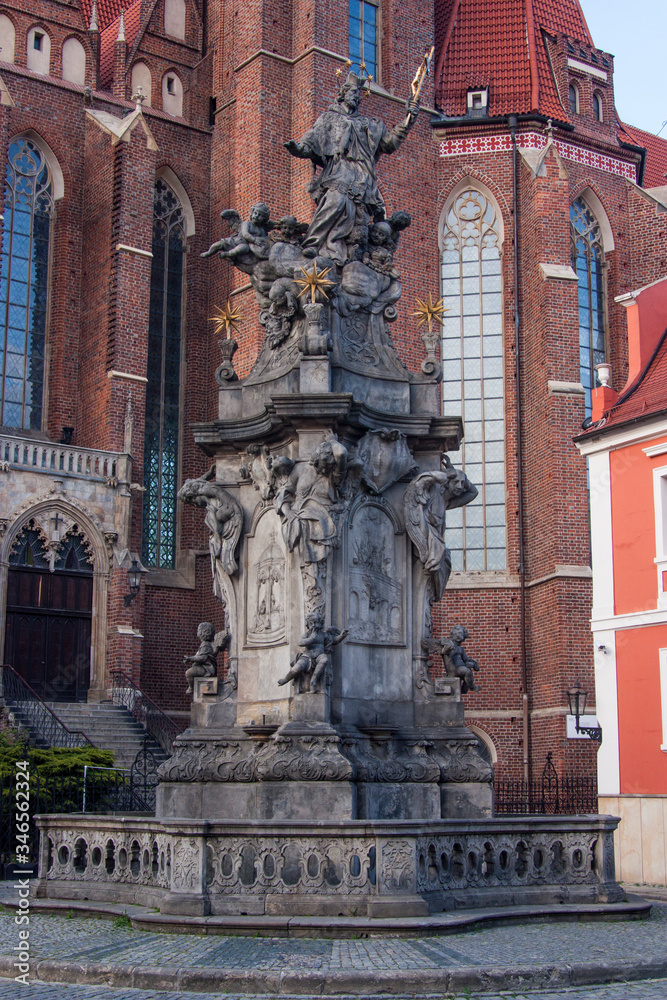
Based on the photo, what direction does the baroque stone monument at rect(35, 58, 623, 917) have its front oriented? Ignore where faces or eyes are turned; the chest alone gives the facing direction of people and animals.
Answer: toward the camera

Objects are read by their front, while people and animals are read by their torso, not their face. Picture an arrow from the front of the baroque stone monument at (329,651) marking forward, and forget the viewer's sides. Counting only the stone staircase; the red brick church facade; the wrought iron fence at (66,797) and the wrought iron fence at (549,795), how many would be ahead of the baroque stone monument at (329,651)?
0

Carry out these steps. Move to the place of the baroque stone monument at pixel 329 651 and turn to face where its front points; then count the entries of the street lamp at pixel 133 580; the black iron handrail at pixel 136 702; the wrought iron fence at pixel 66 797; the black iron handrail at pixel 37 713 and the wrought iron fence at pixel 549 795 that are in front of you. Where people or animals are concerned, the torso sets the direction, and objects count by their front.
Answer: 0

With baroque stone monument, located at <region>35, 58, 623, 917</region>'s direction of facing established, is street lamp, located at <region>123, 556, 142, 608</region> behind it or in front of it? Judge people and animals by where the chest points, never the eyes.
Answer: behind

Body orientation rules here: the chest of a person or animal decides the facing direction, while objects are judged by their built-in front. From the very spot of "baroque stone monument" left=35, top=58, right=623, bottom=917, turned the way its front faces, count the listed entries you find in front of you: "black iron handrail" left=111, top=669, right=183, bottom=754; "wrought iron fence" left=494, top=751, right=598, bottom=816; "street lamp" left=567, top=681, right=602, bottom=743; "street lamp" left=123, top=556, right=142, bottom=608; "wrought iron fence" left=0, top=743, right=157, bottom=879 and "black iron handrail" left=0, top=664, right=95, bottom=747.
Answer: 0

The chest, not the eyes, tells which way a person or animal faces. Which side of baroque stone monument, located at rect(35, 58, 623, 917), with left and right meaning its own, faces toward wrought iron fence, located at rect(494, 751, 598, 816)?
back

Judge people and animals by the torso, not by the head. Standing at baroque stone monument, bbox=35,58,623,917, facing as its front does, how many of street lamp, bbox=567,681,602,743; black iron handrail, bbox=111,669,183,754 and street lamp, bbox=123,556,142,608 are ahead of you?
0

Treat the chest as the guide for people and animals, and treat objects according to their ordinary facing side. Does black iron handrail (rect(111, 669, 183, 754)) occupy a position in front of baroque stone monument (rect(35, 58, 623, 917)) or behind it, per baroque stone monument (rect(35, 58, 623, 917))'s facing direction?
behind

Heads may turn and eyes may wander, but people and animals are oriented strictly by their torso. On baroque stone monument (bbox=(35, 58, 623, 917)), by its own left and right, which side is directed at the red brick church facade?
back

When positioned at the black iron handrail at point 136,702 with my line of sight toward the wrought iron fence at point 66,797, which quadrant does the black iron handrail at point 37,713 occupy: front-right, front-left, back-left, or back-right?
front-right

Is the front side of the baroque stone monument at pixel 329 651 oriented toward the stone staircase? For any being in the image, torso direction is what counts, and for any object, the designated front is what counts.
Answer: no

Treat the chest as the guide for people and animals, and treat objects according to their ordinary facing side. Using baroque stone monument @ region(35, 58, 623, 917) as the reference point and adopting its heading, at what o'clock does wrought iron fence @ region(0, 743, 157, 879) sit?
The wrought iron fence is roughly at 5 o'clock from the baroque stone monument.

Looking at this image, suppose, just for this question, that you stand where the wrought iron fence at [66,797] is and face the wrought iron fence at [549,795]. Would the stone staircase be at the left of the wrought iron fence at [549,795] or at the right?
left
